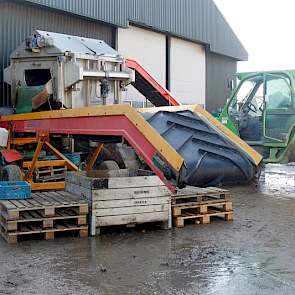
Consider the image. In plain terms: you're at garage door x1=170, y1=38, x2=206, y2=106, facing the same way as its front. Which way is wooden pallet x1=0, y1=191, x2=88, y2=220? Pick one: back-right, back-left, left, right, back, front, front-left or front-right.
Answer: front-right

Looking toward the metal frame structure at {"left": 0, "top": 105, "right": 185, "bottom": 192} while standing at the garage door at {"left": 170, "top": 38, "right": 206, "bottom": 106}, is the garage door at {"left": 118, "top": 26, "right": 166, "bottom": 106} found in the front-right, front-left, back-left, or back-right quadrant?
front-right

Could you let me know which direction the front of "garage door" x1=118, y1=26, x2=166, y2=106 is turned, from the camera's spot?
facing the viewer and to the right of the viewer

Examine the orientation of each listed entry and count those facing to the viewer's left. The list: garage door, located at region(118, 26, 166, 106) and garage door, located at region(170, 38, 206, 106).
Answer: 0

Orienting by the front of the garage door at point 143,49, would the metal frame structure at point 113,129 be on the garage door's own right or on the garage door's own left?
on the garage door's own right

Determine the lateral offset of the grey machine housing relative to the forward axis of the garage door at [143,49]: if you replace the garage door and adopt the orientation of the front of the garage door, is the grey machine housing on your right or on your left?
on your right

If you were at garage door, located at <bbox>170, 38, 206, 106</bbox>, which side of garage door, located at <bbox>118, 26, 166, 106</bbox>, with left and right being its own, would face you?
left

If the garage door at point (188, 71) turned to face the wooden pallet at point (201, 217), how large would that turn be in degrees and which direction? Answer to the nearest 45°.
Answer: approximately 45° to its right

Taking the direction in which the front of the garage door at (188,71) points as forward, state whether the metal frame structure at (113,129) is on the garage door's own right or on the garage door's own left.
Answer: on the garage door's own right
